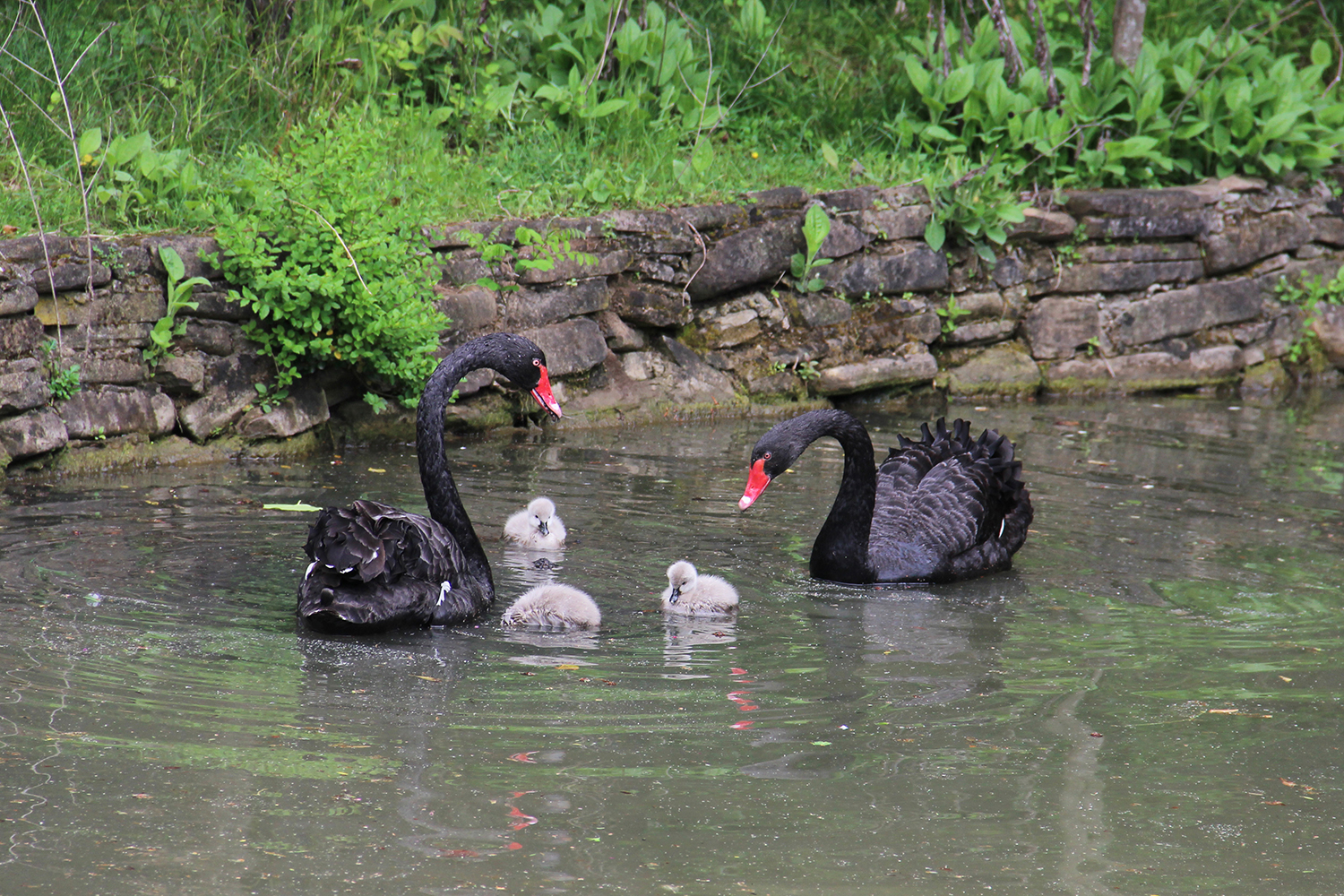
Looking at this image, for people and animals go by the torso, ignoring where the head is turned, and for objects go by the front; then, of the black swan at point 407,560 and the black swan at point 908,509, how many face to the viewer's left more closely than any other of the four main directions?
1

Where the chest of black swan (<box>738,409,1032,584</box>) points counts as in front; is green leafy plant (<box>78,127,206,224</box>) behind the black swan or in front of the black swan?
in front

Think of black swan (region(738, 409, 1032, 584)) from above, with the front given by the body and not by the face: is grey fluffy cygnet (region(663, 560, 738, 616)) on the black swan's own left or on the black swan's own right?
on the black swan's own left

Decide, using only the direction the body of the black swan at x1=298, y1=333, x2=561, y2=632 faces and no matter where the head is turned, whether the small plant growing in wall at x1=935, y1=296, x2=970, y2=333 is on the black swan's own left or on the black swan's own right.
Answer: on the black swan's own left

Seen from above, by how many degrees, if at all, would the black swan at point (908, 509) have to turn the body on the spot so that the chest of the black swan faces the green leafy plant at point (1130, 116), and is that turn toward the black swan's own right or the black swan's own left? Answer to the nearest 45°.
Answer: approximately 90° to the black swan's own right

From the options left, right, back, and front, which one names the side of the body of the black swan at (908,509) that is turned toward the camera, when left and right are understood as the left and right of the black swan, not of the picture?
left

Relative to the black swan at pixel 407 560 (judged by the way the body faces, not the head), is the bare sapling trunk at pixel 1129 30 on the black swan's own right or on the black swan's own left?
on the black swan's own left

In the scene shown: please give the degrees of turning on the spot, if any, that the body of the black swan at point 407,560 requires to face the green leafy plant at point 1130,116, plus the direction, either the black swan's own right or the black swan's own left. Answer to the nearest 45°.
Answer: approximately 45° to the black swan's own left

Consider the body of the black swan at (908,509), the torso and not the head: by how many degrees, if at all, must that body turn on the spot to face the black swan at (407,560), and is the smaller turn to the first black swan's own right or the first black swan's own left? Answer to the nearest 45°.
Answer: approximately 45° to the first black swan's own left

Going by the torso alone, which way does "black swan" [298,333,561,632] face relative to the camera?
to the viewer's right

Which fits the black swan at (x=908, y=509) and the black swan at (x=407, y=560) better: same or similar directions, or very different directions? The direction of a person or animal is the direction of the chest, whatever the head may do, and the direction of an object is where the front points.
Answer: very different directions

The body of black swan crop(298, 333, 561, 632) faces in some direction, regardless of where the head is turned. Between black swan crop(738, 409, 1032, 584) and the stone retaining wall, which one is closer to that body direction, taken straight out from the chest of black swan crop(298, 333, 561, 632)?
the black swan
